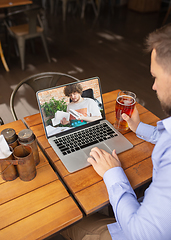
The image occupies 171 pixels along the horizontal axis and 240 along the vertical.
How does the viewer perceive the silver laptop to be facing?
facing the viewer and to the right of the viewer

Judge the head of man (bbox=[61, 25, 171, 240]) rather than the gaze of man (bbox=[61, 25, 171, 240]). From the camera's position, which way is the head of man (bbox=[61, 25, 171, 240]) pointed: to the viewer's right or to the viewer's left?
to the viewer's left

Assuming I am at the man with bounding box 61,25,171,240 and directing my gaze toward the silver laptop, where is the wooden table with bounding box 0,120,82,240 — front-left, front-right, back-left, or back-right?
front-left
